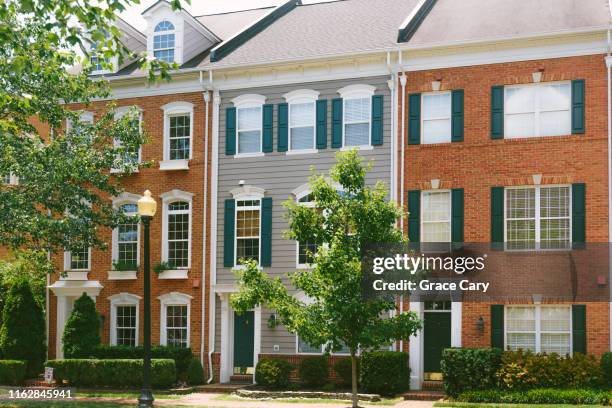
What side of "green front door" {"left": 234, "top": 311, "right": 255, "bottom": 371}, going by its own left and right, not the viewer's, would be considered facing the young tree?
front

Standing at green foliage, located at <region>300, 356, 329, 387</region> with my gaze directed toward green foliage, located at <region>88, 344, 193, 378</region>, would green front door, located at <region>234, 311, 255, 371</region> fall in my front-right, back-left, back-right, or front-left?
front-right

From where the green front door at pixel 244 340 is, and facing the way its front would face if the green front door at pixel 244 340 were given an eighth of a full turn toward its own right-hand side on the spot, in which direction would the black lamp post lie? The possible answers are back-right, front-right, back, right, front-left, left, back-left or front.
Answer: front-left

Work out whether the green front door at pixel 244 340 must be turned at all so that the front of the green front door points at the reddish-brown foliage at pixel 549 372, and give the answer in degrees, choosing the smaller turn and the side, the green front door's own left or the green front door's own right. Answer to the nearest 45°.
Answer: approximately 45° to the green front door's own left

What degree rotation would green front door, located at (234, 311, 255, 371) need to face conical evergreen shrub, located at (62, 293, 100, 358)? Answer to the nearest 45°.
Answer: approximately 90° to its right

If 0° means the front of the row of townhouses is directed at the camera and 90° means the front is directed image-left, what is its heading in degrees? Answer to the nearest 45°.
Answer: approximately 0°

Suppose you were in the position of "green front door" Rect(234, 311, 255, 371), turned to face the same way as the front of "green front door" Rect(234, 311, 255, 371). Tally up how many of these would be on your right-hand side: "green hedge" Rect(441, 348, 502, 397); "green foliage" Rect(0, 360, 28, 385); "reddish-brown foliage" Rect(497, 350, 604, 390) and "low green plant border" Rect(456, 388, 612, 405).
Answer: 1

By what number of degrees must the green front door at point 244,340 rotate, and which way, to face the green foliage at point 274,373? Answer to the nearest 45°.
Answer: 0° — it already faces it

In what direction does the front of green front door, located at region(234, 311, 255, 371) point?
toward the camera

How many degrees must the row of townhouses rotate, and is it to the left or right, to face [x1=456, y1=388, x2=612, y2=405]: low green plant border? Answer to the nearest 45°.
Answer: approximately 45° to its left

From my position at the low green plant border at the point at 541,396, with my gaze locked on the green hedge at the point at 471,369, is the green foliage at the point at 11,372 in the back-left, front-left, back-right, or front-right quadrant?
front-left

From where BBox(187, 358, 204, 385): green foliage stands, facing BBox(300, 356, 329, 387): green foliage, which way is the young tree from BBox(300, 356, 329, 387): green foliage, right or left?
right

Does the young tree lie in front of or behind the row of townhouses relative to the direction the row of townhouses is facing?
in front

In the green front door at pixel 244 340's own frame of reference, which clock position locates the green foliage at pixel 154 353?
The green foliage is roughly at 3 o'clock from the green front door.
